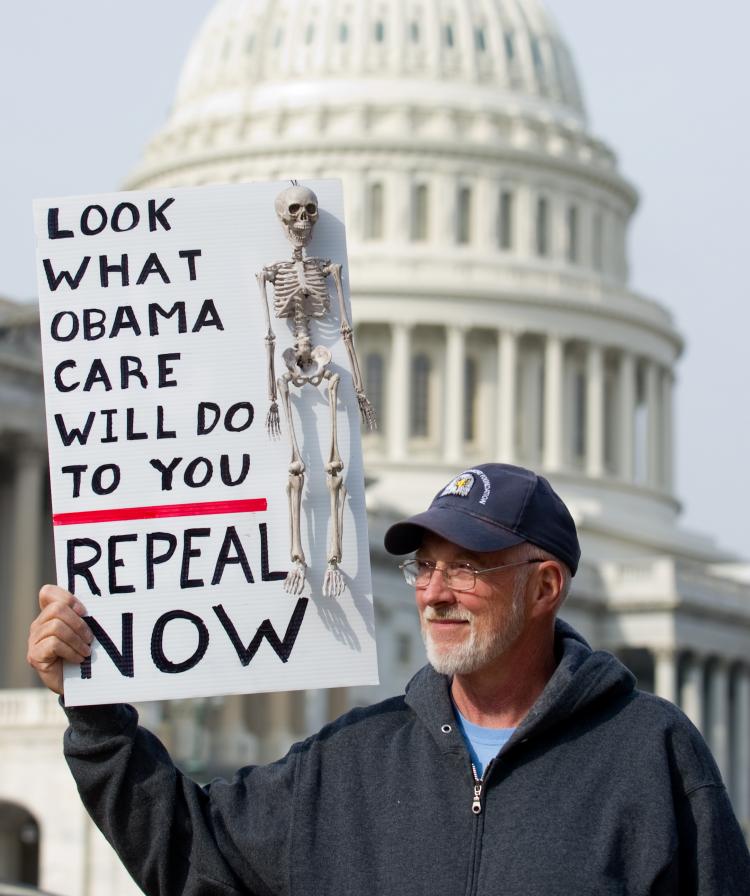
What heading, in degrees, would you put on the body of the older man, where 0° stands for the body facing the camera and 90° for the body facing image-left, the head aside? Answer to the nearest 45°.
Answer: approximately 45°
